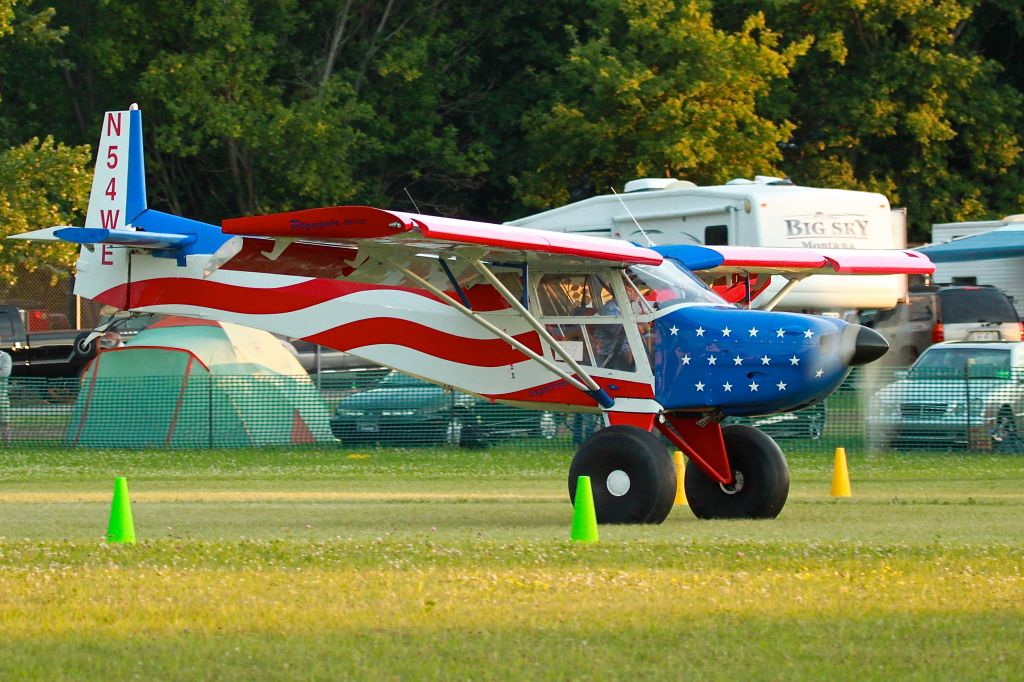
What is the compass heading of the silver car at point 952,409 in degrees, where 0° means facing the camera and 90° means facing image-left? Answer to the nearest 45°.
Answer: approximately 45°

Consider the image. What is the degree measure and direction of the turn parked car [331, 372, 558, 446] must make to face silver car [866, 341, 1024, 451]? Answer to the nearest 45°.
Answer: approximately 135° to its left

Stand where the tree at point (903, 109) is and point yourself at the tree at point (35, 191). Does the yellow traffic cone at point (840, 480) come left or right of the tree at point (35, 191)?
left

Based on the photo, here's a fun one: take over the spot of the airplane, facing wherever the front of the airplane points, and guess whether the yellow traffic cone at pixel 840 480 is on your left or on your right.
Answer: on your left

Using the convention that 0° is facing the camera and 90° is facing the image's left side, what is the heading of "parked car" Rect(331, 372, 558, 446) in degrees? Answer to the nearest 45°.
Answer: approximately 45°

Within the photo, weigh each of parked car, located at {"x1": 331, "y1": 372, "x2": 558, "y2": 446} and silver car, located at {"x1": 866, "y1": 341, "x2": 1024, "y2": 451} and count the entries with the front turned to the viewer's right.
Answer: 0

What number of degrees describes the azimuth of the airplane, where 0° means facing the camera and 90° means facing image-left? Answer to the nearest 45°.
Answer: approximately 315°

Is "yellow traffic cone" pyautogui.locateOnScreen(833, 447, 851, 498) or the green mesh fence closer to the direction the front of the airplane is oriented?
the yellow traffic cone

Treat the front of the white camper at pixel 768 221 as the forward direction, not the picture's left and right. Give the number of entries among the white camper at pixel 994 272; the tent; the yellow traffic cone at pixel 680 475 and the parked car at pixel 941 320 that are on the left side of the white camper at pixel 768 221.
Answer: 2

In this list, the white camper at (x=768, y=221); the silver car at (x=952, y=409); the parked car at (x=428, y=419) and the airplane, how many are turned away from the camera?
0

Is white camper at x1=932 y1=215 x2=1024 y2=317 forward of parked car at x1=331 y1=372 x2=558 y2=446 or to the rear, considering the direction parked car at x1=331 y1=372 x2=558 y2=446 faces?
to the rear

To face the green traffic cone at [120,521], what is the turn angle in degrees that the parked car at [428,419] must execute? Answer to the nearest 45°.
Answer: approximately 45° to its left
